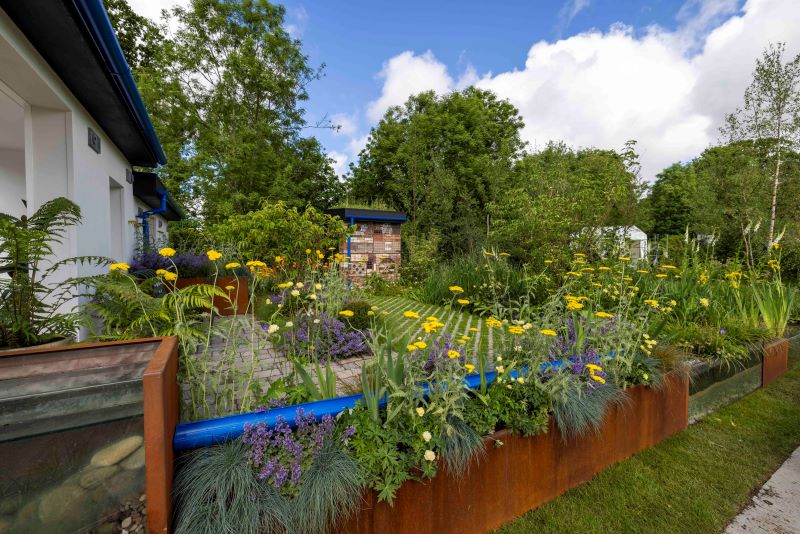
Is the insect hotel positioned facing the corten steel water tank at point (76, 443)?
yes

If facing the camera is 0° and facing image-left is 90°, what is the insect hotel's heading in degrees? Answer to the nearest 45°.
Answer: approximately 0°

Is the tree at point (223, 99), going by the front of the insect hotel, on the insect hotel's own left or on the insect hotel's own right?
on the insect hotel's own right

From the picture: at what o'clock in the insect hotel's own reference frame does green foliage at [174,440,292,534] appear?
The green foliage is roughly at 12 o'clock from the insect hotel.

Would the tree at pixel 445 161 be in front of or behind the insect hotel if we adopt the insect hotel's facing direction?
behind

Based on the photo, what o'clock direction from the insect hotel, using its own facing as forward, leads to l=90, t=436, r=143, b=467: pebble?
The pebble is roughly at 12 o'clock from the insect hotel.

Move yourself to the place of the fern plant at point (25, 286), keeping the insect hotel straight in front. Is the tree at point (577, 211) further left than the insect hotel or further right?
right

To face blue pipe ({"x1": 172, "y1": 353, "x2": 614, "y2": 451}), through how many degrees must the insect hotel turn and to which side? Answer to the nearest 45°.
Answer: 0° — it already faces it

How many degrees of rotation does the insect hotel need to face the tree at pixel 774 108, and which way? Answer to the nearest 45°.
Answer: approximately 90° to its left
